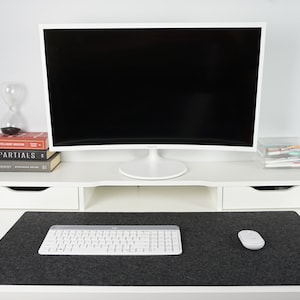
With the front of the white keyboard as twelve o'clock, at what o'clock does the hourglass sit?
The hourglass is roughly at 5 o'clock from the white keyboard.

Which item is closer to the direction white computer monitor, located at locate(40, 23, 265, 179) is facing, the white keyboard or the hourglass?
the white keyboard

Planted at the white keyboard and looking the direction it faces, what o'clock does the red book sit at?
The red book is roughly at 5 o'clock from the white keyboard.

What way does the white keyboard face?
toward the camera

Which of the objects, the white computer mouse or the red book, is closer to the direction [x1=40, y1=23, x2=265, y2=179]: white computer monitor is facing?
the white computer mouse

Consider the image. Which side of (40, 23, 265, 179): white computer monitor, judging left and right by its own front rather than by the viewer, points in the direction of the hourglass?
right

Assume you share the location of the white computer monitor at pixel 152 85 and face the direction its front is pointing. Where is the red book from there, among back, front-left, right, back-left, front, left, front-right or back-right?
right

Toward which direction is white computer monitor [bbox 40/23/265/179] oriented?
toward the camera

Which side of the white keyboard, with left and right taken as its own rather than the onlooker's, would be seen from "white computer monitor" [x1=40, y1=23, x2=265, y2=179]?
back

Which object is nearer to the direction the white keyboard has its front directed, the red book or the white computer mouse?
the white computer mouse

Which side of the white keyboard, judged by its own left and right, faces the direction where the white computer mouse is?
left

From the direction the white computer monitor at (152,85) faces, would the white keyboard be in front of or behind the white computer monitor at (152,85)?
in front

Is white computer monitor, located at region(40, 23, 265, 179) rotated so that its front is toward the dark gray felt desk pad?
yes
